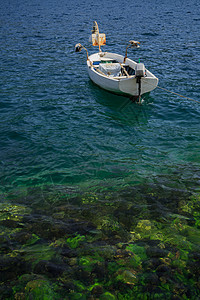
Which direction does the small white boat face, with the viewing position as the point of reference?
facing away from the viewer and to the left of the viewer
